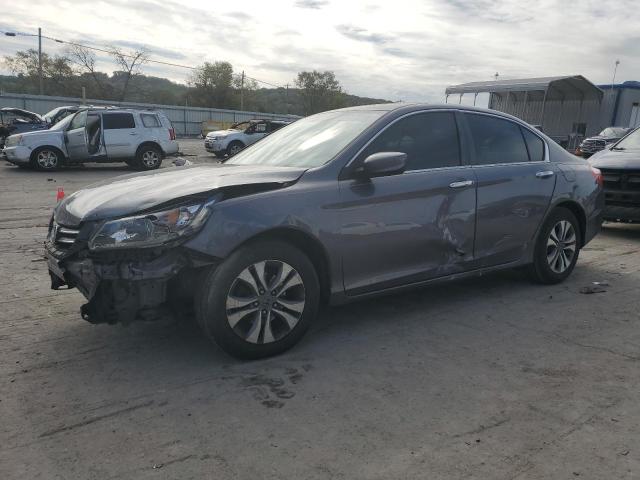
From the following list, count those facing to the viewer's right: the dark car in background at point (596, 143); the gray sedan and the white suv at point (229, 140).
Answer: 0

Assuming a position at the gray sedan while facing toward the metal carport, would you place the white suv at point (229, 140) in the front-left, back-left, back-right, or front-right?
front-left

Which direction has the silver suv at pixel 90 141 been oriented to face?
to the viewer's left

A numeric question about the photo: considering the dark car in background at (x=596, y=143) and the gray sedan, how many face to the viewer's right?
0

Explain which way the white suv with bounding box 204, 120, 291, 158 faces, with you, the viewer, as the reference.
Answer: facing the viewer and to the left of the viewer

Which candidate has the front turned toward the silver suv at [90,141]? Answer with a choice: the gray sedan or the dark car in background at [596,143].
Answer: the dark car in background

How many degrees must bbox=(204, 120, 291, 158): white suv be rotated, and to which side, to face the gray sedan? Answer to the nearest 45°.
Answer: approximately 45° to its left

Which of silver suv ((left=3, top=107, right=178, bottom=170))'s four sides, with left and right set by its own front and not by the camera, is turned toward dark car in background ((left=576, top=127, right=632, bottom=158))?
back

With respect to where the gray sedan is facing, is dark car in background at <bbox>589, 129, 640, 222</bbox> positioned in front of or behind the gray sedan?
behind

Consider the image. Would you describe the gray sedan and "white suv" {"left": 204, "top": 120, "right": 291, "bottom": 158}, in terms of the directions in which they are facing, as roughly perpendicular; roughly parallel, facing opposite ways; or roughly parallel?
roughly parallel

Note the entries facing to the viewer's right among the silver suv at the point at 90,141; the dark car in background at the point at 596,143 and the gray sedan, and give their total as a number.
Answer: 0

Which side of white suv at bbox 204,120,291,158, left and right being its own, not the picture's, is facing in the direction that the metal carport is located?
back

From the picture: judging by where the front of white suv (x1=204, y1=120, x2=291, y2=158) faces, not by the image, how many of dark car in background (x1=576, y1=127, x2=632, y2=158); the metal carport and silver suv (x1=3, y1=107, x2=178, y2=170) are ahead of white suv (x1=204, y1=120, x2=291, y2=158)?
1

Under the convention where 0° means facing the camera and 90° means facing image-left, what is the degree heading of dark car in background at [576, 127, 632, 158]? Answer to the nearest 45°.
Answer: approximately 45°

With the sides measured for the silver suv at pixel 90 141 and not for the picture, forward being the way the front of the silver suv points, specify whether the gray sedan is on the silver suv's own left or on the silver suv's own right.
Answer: on the silver suv's own left

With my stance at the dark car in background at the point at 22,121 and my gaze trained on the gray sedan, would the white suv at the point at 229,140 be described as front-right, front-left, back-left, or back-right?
front-left
